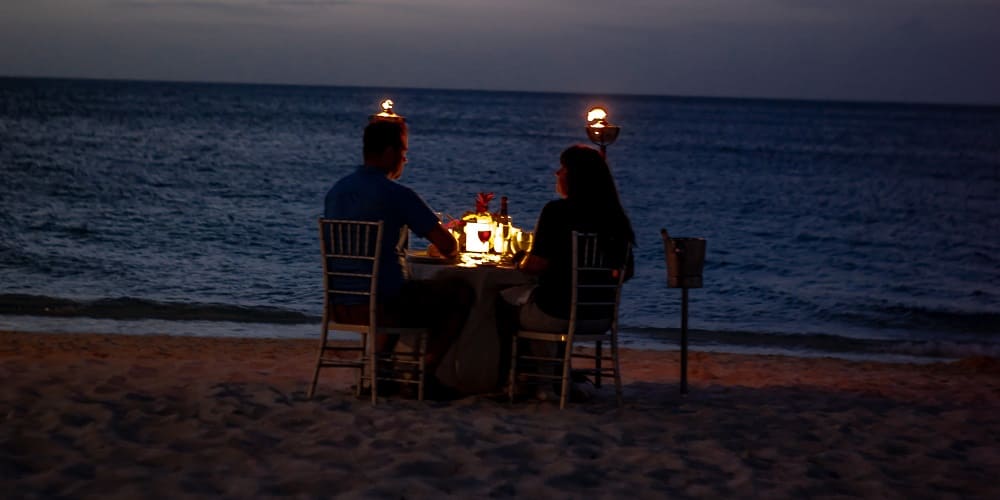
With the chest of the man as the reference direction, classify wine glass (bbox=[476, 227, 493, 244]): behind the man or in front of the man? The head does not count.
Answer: in front

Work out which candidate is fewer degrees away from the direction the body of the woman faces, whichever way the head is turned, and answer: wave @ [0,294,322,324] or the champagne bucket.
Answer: the wave

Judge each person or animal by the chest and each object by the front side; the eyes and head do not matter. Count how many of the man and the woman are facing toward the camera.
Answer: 0

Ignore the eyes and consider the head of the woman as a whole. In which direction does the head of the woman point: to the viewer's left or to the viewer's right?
to the viewer's left

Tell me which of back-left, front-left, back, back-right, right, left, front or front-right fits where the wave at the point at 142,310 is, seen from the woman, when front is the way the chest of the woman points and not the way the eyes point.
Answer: front

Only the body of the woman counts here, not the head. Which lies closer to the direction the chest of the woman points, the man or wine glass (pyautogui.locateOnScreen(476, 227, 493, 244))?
the wine glass

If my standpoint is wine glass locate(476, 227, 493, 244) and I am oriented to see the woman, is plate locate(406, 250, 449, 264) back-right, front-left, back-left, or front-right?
back-right

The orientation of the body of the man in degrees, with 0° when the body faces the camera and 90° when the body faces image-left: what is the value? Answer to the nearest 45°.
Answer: approximately 225°

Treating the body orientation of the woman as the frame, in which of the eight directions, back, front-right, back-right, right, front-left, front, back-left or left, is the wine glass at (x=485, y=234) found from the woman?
front

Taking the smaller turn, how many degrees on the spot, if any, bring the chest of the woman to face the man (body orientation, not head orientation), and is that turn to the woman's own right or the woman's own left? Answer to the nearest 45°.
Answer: approximately 45° to the woman's own left

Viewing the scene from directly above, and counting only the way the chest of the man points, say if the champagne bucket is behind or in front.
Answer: in front

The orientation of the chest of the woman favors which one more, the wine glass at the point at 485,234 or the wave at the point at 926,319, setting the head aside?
the wine glass

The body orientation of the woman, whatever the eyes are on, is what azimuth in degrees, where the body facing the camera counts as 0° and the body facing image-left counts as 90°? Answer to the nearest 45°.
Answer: approximately 135°

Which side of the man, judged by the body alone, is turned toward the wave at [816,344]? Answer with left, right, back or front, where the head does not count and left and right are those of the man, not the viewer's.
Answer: front

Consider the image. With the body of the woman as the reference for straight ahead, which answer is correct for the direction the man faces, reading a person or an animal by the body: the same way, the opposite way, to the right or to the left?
to the right

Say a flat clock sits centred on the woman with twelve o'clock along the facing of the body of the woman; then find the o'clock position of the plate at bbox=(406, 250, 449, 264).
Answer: The plate is roughly at 11 o'clock from the woman.
